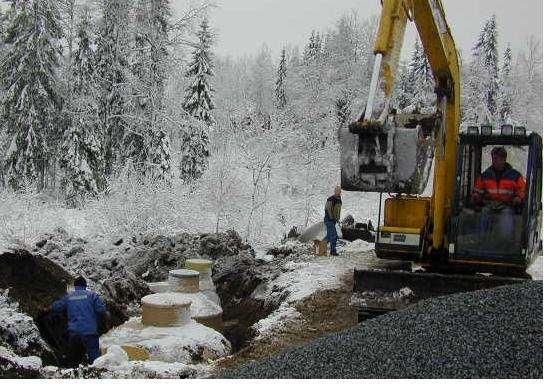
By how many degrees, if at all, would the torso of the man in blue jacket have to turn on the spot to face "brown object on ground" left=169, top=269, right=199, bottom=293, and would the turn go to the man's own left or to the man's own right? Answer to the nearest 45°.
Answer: approximately 45° to the man's own right

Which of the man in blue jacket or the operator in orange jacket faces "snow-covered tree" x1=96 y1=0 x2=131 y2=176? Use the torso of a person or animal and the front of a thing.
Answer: the man in blue jacket

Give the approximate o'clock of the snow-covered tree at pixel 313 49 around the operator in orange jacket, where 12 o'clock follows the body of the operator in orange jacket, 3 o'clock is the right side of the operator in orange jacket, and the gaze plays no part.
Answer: The snow-covered tree is roughly at 5 o'clock from the operator in orange jacket.

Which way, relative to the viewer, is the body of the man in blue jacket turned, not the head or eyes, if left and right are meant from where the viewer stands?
facing away from the viewer

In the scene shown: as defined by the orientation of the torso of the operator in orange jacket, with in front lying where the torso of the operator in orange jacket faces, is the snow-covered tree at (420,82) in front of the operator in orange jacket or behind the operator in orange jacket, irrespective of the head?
behind

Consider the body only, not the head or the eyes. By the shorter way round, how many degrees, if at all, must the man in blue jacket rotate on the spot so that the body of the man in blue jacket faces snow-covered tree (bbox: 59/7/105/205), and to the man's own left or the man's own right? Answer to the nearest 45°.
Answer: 0° — they already face it

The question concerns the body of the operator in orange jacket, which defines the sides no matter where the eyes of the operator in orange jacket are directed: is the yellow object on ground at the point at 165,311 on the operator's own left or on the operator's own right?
on the operator's own right

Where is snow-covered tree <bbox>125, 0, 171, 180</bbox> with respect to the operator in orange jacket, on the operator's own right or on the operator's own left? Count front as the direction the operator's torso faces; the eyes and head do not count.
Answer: on the operator's own right

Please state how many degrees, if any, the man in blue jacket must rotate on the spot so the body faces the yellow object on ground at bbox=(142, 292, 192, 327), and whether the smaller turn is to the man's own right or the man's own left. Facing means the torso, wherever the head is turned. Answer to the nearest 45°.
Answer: approximately 45° to the man's own right

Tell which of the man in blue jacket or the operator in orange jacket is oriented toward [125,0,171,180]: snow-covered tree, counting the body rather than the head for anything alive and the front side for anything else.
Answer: the man in blue jacket

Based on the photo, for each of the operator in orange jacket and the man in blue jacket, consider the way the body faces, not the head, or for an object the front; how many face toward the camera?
1

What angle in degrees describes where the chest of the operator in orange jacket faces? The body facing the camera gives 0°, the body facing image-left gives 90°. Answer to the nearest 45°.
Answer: approximately 0°

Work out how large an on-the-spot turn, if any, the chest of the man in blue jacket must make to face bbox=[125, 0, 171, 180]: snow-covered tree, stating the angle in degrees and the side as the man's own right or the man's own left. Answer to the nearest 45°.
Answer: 0° — they already face it

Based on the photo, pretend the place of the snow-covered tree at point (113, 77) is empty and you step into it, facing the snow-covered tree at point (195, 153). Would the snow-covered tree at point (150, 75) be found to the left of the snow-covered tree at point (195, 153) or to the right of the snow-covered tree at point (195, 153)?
right
